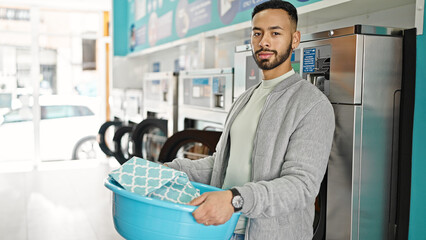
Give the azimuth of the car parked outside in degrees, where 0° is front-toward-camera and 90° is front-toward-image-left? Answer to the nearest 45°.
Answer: approximately 90°

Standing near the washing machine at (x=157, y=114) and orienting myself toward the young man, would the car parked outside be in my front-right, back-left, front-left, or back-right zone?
back-right

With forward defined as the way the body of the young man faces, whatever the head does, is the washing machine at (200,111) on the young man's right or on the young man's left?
on the young man's right

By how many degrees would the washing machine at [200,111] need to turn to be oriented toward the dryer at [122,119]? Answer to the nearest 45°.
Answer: approximately 90° to its right

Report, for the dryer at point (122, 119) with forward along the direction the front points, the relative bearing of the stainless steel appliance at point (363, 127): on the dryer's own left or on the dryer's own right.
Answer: on the dryer's own left

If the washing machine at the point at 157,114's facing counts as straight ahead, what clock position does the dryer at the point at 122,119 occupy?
The dryer is roughly at 4 o'clock from the washing machine.
